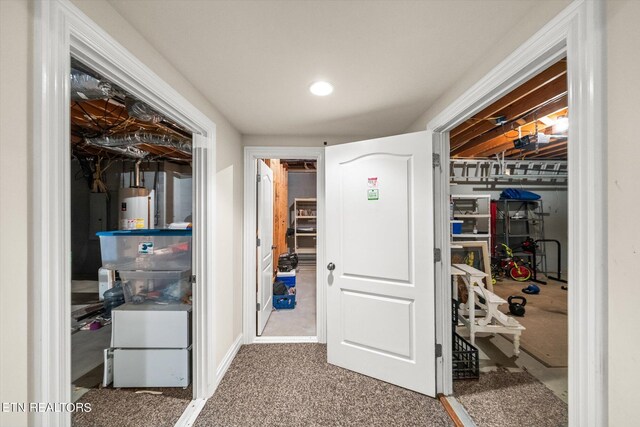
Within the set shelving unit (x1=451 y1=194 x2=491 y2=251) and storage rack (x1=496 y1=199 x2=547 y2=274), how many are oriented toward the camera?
2

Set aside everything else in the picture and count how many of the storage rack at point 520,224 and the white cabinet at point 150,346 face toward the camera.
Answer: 2

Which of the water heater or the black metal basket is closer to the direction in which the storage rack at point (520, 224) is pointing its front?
the black metal basket

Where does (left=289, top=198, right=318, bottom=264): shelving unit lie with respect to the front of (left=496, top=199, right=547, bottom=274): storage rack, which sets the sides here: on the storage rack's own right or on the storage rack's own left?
on the storage rack's own right

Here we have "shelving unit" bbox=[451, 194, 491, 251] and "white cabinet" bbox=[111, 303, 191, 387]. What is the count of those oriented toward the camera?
2

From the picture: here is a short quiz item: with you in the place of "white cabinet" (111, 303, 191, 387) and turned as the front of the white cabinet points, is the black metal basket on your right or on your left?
on your left

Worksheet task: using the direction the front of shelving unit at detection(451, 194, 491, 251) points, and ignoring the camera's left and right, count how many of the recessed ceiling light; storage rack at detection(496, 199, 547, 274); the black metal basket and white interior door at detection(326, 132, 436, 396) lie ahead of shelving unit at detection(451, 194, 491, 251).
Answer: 3

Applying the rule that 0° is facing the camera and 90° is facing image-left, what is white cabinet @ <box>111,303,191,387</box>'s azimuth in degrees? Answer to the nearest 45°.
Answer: approximately 0°

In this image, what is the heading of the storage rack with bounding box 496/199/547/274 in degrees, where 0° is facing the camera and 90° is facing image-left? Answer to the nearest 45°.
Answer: approximately 0°
